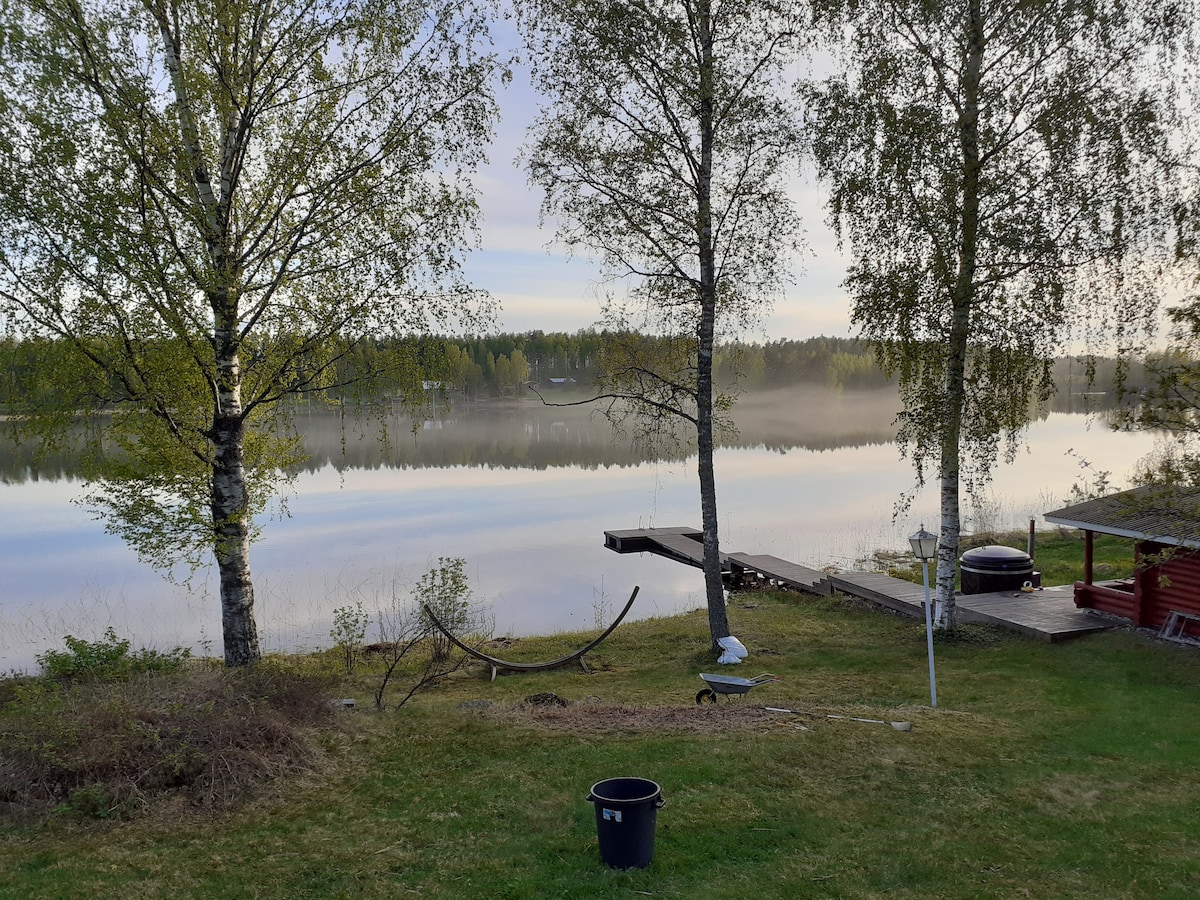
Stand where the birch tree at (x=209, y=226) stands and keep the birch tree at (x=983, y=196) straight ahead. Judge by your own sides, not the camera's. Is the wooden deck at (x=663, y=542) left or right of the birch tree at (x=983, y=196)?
left

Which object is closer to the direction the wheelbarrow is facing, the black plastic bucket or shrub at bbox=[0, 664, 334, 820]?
the shrub

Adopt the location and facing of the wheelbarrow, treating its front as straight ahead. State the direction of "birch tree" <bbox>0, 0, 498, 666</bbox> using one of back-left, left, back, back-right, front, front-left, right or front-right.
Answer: front

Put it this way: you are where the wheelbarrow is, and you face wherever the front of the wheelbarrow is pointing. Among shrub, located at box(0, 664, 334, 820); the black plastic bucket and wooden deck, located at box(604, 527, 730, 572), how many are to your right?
1

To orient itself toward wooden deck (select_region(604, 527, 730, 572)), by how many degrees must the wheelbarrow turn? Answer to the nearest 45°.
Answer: approximately 90° to its right

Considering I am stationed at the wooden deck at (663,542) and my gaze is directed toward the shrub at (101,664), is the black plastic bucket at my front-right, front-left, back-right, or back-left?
front-left

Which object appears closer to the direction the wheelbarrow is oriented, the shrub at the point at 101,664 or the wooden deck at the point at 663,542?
the shrub

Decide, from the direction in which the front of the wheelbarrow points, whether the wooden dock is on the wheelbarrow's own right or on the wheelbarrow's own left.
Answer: on the wheelbarrow's own right

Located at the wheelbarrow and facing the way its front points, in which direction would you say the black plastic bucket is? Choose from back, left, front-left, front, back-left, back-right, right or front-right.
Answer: left

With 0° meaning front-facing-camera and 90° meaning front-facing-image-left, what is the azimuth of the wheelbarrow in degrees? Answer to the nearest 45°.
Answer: approximately 90°

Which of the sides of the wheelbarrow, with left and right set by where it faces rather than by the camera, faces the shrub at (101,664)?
front

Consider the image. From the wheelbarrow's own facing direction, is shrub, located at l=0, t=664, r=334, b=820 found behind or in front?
in front
